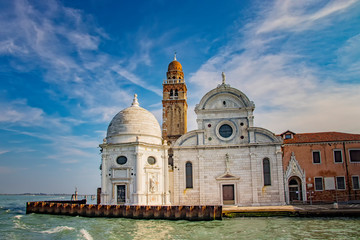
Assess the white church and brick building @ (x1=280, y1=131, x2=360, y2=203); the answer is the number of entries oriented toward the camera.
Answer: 2

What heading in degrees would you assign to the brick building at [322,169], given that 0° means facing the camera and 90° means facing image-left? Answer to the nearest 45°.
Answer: approximately 0°

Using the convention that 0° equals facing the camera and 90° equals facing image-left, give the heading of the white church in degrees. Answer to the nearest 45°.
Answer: approximately 0°

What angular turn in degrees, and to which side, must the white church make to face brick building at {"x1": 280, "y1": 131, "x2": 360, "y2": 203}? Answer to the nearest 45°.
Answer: approximately 90° to its left

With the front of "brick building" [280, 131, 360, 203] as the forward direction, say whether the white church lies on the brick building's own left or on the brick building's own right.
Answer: on the brick building's own right
